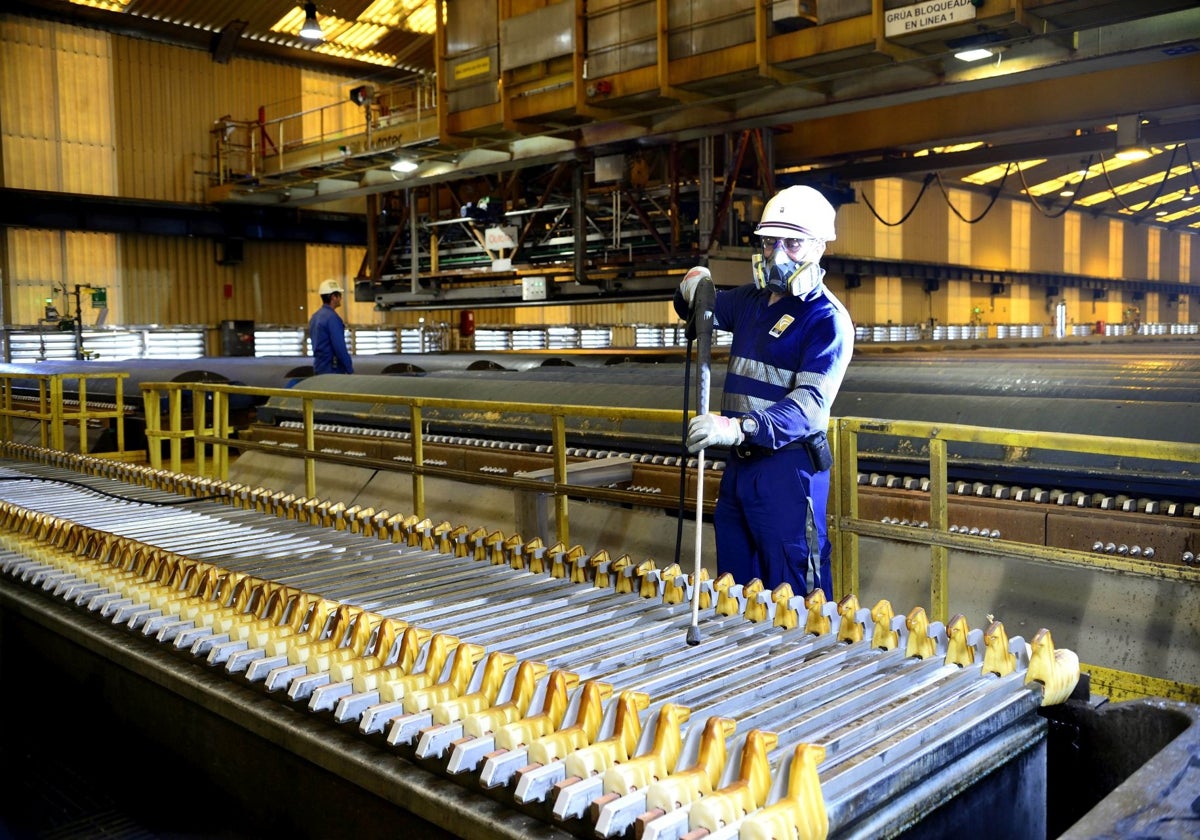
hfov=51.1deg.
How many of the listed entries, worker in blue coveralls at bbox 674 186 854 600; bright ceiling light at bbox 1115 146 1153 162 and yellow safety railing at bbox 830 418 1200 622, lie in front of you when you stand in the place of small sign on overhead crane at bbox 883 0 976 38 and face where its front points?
2

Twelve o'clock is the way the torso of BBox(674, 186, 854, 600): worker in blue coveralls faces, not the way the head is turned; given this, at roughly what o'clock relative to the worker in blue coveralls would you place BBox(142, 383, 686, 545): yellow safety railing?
The yellow safety railing is roughly at 3 o'clock from the worker in blue coveralls.

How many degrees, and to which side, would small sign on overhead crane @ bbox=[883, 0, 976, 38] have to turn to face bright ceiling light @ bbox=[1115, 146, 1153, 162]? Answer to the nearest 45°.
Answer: approximately 135° to its left

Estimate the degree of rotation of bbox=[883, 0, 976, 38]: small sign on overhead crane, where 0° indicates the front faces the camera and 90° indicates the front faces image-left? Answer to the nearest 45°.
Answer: approximately 0°

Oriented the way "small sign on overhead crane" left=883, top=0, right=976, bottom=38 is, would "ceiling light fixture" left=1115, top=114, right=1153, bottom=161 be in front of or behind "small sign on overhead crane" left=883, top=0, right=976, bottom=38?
behind

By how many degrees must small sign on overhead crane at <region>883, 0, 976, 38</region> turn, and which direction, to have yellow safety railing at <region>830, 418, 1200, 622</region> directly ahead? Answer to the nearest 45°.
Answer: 0° — it already faces it

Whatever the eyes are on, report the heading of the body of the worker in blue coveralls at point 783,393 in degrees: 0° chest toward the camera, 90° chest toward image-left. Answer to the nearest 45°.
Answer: approximately 45°

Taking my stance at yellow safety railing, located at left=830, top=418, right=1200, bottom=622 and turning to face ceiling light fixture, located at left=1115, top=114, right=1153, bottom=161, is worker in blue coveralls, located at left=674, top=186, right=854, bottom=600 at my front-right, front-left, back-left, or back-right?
back-left
